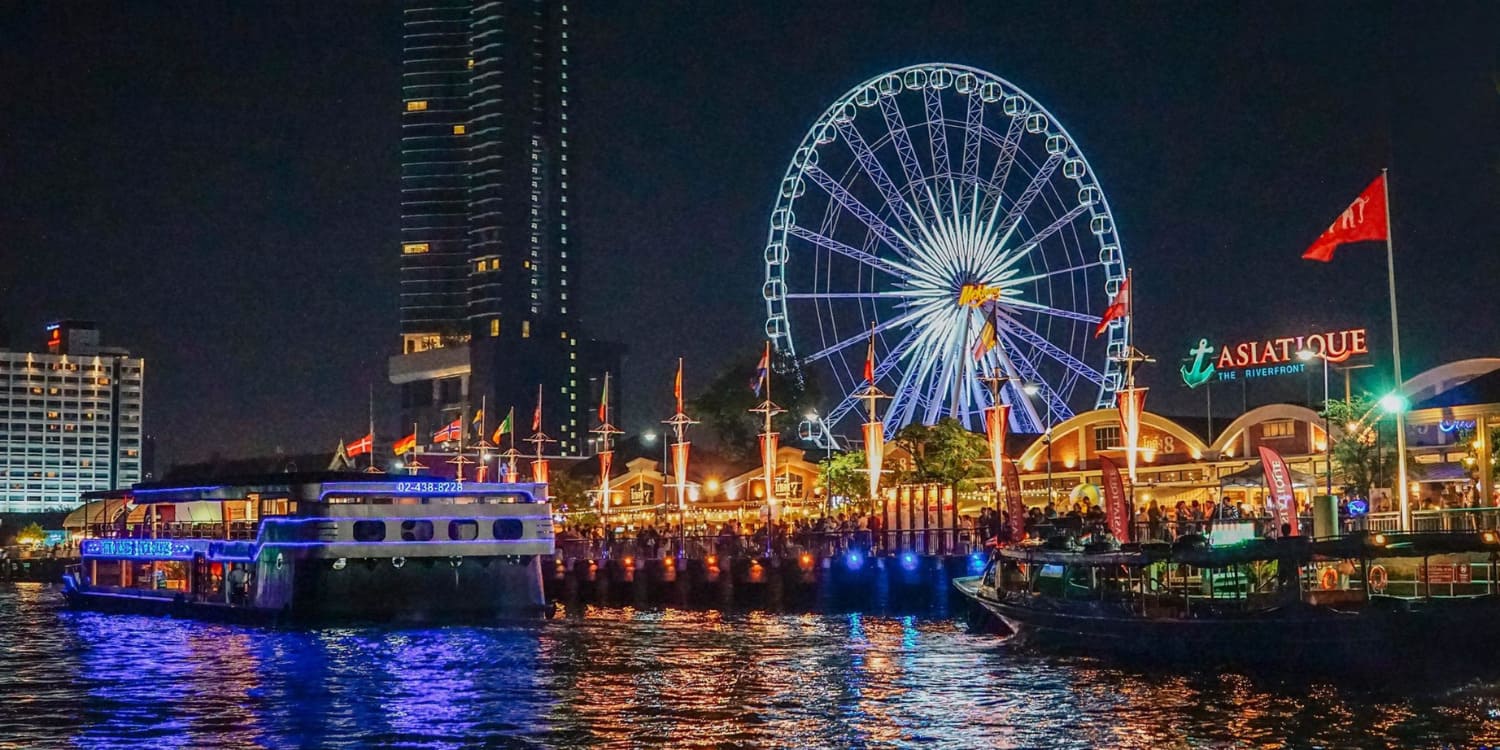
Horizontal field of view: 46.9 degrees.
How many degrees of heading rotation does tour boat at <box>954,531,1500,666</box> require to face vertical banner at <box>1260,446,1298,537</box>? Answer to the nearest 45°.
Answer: approximately 90° to its right

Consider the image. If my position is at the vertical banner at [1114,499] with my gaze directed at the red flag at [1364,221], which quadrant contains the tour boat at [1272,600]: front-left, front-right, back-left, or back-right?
front-right

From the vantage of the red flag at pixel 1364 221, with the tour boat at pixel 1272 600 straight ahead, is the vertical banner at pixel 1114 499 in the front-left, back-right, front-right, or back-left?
front-right

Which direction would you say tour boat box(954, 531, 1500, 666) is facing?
to the viewer's left

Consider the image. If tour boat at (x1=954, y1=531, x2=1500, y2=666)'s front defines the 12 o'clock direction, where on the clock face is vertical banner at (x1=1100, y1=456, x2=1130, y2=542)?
The vertical banner is roughly at 2 o'clock from the tour boat.
